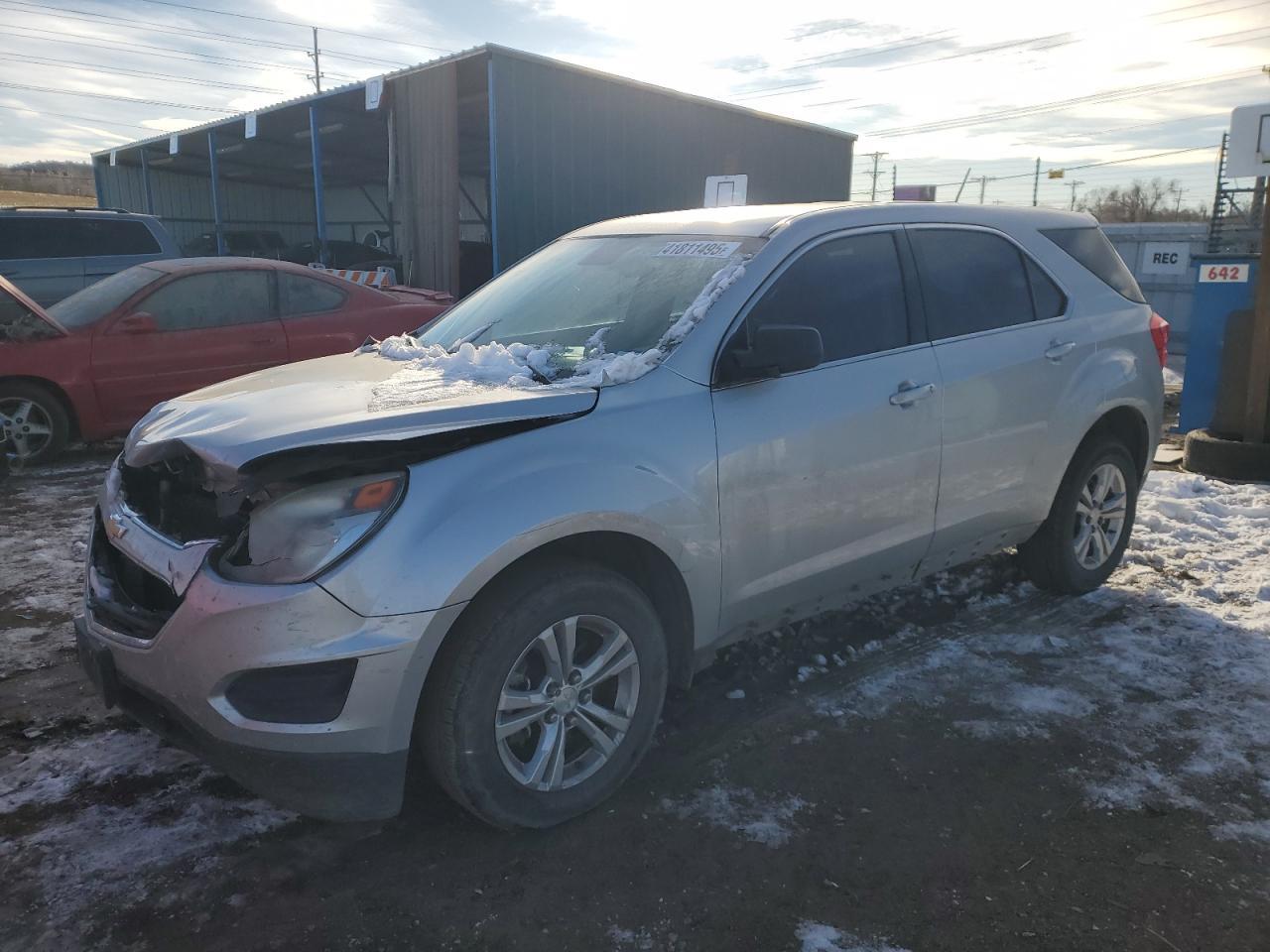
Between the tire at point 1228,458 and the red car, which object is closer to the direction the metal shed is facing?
the red car

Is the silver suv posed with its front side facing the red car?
no

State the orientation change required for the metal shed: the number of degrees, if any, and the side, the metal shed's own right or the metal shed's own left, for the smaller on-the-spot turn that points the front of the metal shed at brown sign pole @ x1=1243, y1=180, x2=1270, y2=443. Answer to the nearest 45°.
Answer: approximately 90° to the metal shed's own left

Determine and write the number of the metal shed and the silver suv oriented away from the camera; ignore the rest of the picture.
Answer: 0

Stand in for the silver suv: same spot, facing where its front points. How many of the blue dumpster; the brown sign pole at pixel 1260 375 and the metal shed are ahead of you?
0

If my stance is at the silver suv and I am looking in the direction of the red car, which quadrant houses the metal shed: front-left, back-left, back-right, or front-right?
front-right

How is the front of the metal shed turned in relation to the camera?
facing the viewer and to the left of the viewer

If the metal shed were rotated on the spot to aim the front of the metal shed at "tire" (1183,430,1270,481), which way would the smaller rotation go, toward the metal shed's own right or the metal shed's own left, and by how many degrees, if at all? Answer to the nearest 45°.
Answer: approximately 90° to the metal shed's own left

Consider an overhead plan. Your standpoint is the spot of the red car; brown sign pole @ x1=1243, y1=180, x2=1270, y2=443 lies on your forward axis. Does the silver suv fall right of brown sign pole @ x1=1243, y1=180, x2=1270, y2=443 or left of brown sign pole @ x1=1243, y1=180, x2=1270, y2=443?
right

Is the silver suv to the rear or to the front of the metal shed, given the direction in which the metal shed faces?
to the front

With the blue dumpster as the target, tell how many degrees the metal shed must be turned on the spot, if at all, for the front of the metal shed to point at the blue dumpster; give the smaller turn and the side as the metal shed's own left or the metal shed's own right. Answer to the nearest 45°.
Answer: approximately 90° to the metal shed's own left

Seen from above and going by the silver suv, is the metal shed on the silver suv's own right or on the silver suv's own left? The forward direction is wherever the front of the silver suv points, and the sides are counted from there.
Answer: on the silver suv's own right

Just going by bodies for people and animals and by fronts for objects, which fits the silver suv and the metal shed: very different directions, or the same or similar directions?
same or similar directions

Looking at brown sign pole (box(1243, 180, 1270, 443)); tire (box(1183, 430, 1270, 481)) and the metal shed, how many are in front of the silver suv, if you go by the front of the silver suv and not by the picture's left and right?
0

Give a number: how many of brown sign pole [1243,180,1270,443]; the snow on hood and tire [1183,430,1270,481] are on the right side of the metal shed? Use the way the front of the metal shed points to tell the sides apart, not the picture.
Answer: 0

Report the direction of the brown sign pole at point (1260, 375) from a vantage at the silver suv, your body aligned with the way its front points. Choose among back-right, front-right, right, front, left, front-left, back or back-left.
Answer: back

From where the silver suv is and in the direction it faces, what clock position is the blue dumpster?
The blue dumpster is roughly at 6 o'clock from the silver suv.

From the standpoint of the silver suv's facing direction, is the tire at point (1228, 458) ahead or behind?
behind
